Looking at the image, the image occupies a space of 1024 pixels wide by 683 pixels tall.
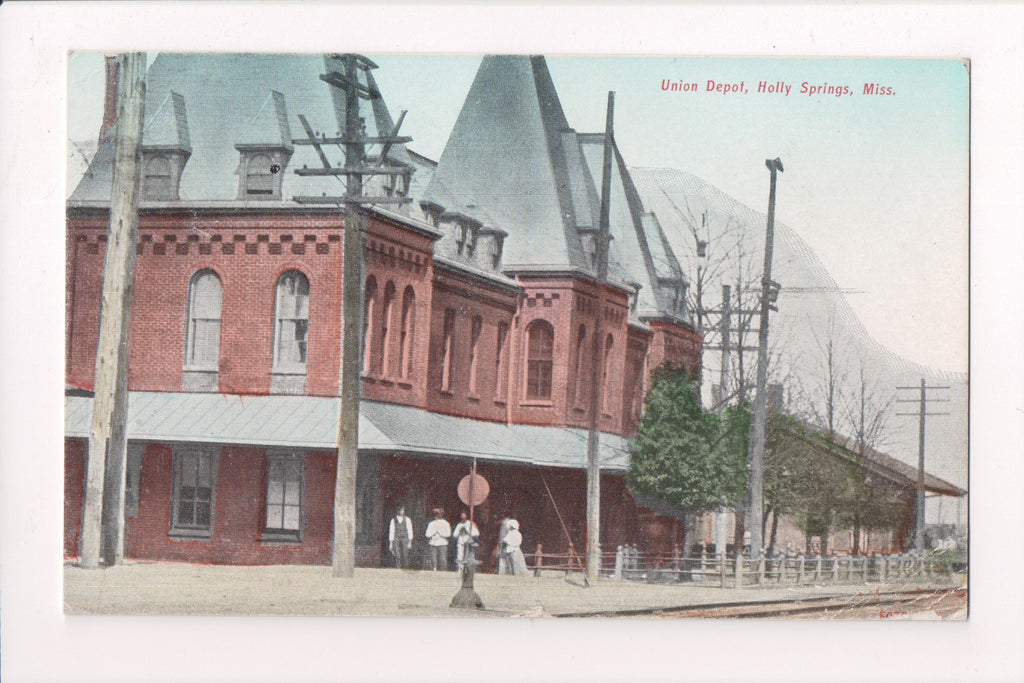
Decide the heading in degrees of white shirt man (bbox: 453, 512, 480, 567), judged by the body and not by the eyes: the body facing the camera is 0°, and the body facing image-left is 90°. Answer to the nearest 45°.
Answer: approximately 0°

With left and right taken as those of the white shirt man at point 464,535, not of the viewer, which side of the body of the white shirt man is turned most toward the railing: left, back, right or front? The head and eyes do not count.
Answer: left

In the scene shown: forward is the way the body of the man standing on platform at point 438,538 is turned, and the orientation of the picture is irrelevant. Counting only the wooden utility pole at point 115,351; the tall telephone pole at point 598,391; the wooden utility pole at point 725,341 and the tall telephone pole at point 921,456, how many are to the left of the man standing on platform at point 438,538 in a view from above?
3

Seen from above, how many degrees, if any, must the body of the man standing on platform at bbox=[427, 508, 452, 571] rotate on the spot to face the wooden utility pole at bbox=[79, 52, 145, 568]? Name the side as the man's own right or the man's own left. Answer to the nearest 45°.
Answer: approximately 90° to the man's own right

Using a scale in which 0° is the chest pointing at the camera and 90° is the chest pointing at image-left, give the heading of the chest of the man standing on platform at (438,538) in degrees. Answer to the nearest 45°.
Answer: approximately 0°

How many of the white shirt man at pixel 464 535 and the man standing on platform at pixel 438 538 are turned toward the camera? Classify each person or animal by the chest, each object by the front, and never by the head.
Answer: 2
